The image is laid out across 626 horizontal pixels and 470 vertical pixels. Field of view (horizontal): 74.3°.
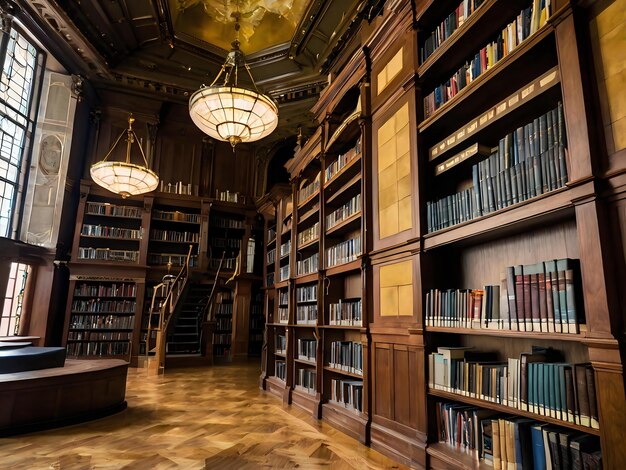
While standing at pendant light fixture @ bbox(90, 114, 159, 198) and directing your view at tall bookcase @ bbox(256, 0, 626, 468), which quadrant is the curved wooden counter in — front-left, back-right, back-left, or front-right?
front-right

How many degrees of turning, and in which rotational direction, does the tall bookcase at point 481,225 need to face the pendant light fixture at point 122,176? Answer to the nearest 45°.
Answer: approximately 90° to its right

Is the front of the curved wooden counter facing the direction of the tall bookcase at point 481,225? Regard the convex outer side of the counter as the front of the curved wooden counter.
yes

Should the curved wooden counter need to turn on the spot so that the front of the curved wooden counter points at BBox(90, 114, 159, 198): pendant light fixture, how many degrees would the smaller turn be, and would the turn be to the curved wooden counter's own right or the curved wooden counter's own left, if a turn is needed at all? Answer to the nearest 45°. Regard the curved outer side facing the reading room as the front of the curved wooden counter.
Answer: approximately 135° to the curved wooden counter's own left

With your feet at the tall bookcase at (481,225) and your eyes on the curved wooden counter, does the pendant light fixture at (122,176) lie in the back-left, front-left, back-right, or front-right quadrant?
front-right

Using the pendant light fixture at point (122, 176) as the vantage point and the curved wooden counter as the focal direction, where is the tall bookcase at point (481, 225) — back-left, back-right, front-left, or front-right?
front-left

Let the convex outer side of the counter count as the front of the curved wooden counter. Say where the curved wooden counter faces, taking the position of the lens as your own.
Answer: facing the viewer and to the right of the viewer

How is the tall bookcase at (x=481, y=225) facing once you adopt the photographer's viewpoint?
facing the viewer and to the left of the viewer

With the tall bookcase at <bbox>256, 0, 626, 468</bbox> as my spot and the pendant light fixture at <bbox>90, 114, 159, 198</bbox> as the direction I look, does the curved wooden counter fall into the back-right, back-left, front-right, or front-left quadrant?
front-left

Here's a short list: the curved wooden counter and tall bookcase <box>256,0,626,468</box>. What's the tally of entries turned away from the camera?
0
